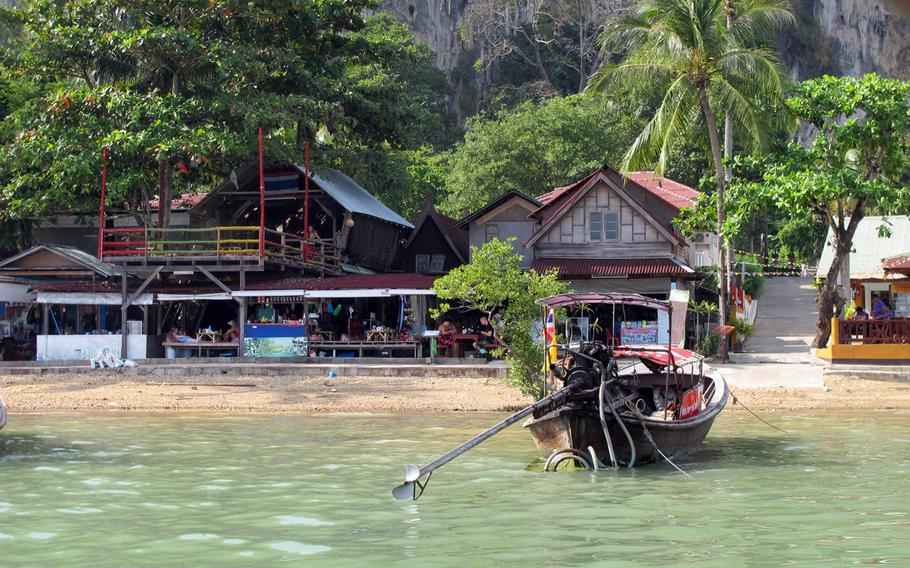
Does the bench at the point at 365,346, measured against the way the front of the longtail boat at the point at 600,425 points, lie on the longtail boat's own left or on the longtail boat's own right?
on the longtail boat's own left

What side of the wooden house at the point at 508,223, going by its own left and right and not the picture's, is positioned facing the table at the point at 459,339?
front

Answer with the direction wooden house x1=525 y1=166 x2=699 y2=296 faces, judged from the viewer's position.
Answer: facing the viewer

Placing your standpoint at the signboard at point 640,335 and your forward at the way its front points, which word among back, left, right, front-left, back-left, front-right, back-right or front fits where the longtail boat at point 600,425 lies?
front

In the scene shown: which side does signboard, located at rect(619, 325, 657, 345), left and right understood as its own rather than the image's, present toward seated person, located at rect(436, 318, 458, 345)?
right

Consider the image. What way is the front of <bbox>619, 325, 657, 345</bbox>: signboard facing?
toward the camera

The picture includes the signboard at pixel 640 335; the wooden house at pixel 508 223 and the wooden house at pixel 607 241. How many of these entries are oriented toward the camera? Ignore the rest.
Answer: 3

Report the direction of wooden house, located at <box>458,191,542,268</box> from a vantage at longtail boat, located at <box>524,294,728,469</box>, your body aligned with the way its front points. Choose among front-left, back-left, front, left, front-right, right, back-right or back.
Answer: front-left

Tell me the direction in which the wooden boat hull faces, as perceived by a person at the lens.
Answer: facing away from the viewer and to the right of the viewer

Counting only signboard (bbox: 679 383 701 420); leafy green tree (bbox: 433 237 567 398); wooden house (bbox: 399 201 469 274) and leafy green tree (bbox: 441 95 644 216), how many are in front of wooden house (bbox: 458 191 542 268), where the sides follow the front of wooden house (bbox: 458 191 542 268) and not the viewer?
2

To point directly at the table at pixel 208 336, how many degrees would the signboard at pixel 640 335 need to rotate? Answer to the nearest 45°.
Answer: approximately 90° to its right

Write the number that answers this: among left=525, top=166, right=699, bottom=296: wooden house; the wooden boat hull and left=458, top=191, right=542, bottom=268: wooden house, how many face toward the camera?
2

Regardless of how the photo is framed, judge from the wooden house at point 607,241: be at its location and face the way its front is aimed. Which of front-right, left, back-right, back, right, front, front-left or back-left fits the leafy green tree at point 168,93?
right

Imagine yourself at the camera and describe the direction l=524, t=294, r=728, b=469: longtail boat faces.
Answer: facing away from the viewer and to the right of the viewer
